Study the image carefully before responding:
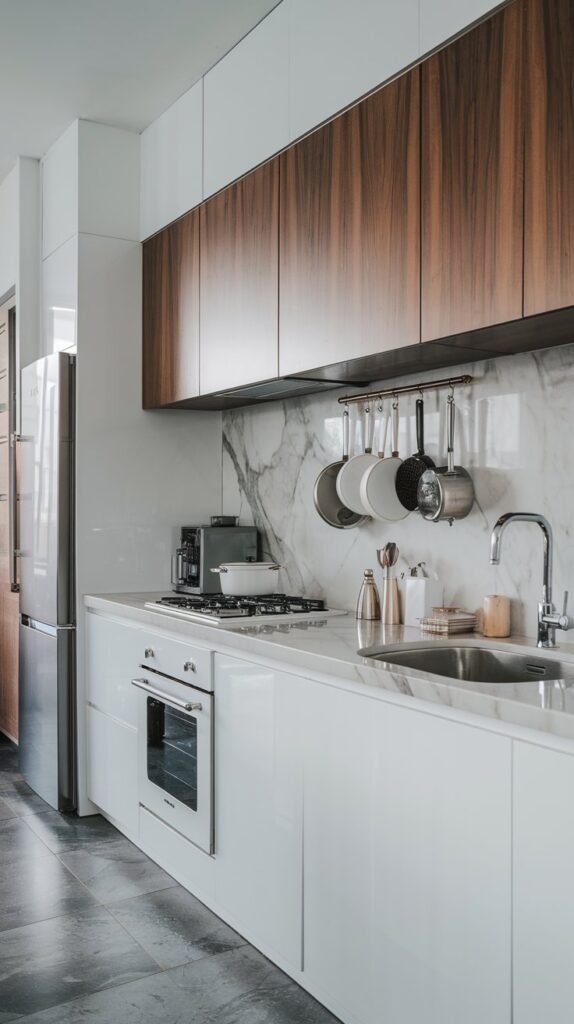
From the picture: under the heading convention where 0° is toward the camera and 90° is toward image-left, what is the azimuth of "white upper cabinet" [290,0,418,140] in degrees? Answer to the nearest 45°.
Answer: approximately 45°

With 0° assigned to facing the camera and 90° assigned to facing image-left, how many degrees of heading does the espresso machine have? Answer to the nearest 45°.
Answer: approximately 45°
